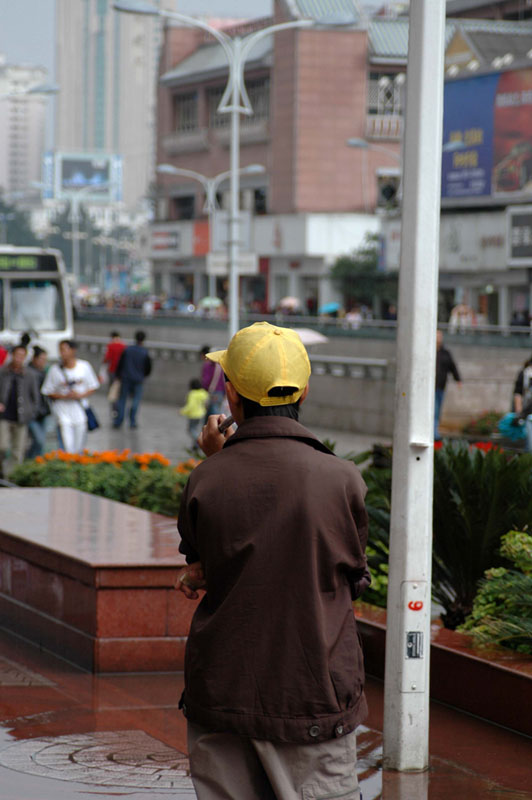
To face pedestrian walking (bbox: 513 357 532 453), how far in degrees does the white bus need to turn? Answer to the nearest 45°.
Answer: approximately 45° to its left

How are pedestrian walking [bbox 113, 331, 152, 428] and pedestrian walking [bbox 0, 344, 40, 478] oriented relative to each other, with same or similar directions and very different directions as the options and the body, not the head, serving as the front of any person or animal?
very different directions

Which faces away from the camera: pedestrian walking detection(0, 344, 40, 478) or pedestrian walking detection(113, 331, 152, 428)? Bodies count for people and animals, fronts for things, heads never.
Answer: pedestrian walking detection(113, 331, 152, 428)

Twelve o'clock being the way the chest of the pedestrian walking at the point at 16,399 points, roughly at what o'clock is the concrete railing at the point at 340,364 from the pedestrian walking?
The concrete railing is roughly at 7 o'clock from the pedestrian walking.

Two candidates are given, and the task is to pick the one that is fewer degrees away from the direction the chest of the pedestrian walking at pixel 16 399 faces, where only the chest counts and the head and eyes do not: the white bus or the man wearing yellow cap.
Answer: the man wearing yellow cap

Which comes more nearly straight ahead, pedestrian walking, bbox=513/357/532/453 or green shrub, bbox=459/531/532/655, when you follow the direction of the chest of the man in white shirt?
the green shrub

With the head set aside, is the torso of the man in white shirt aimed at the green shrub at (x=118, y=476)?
yes

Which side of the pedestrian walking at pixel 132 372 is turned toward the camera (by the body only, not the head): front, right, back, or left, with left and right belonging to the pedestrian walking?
back

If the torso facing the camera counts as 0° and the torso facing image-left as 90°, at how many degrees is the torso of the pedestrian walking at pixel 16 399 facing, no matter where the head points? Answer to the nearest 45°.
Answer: approximately 0°

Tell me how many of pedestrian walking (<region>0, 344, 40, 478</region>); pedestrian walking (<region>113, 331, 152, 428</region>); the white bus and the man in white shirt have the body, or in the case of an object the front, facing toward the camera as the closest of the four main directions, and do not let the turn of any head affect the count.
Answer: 3

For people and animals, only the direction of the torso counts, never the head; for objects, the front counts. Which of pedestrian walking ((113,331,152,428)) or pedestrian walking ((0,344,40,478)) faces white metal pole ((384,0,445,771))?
pedestrian walking ((0,344,40,478))

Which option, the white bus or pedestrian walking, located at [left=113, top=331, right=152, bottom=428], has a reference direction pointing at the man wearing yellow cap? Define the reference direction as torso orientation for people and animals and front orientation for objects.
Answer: the white bus

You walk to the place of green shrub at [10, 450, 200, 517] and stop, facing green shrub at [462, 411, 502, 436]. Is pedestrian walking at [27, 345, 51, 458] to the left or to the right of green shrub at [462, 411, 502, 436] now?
left
